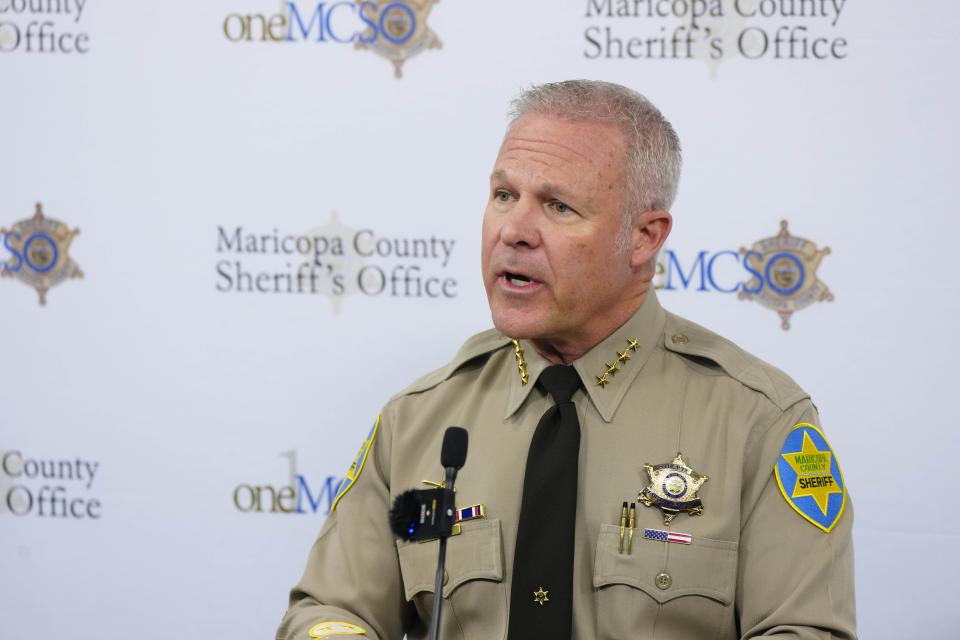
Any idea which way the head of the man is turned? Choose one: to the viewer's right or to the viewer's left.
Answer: to the viewer's left

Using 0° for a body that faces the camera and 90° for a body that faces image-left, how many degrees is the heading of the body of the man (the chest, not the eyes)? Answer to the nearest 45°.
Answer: approximately 45°
